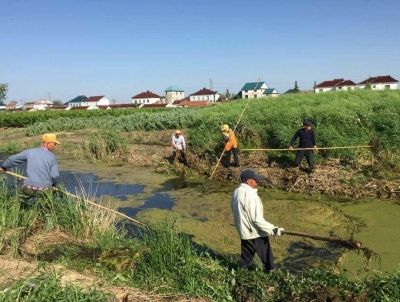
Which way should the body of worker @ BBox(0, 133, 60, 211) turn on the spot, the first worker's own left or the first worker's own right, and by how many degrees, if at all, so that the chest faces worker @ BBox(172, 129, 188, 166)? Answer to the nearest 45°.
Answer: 0° — they already face them

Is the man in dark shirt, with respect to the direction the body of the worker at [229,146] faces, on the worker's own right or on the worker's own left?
on the worker's own left

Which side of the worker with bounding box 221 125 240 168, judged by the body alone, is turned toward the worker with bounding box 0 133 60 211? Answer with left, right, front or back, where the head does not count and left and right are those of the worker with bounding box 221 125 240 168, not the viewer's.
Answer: front

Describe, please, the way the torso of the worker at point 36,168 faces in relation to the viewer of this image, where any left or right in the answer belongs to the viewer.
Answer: facing away from the viewer and to the right of the viewer

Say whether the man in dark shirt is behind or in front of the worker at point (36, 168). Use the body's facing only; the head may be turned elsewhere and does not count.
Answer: in front

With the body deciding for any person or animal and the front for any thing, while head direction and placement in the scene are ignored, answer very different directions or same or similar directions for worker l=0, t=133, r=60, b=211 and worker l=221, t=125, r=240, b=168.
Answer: very different directions

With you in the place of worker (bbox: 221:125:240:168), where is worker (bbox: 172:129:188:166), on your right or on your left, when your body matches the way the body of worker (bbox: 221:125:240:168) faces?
on your right

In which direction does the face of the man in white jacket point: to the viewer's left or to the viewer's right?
to the viewer's right

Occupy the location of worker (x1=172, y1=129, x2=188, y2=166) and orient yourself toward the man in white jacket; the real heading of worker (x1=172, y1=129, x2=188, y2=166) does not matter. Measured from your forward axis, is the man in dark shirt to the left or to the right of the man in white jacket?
left

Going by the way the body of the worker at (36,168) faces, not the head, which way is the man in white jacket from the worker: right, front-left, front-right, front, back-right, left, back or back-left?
right

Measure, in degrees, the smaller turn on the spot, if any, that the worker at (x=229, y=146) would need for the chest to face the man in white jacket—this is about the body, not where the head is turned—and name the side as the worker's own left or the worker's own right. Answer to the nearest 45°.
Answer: approximately 45° to the worker's own left
